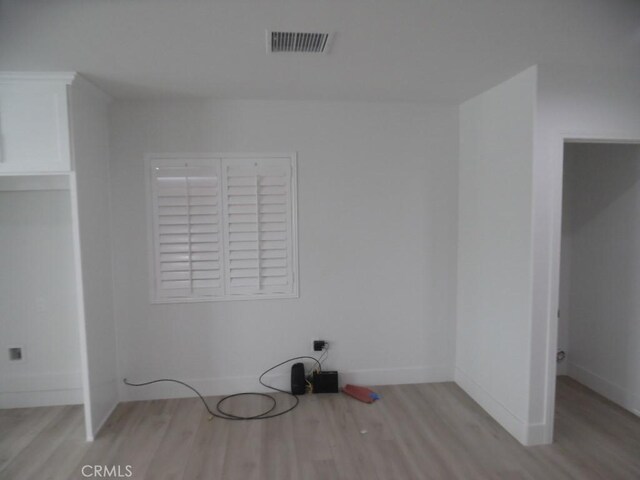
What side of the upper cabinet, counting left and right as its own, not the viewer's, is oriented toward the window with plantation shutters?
left

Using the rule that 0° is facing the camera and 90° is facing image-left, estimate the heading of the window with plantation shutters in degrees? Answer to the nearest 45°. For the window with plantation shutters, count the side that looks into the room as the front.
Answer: approximately 0°

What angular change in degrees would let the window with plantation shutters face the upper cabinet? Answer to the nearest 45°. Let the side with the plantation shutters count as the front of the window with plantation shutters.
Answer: approximately 90° to its right

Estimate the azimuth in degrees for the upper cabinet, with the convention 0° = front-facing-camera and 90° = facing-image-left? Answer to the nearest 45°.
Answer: approximately 0°

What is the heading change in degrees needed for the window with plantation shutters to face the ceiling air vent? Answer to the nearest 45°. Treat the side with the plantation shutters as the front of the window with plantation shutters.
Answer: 0° — it already faces it

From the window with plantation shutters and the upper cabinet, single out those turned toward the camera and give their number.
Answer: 2
